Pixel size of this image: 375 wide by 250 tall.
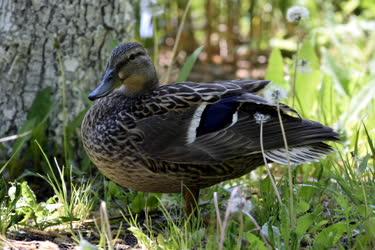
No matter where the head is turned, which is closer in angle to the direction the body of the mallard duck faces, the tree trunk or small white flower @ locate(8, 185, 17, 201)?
the small white flower

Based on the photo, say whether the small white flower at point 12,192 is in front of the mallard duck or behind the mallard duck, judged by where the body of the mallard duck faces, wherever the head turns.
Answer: in front

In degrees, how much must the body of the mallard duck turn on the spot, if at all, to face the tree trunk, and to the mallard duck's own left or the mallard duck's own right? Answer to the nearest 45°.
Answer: approximately 45° to the mallard duck's own right

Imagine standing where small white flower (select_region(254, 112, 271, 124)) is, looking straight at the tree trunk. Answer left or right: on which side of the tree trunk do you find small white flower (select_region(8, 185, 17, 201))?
left

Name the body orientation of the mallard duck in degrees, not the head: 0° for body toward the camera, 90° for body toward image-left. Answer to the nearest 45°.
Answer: approximately 90°
